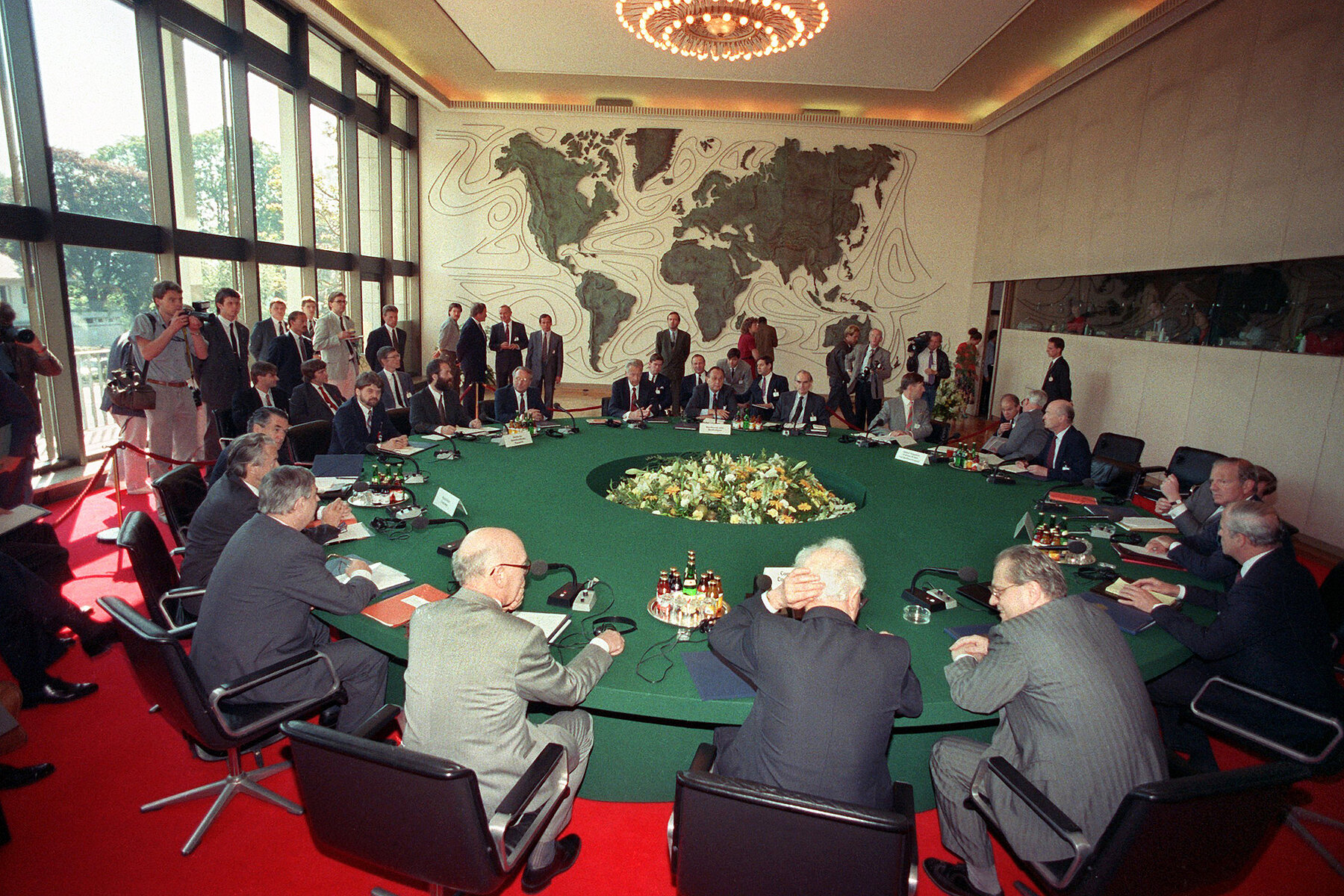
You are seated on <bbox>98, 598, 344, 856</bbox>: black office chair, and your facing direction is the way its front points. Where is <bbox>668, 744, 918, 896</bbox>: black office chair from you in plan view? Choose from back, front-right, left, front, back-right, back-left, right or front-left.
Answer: right

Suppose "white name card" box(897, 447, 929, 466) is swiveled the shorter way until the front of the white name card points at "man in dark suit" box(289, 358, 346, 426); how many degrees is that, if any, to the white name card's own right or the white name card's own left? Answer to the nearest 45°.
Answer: approximately 45° to the white name card's own right

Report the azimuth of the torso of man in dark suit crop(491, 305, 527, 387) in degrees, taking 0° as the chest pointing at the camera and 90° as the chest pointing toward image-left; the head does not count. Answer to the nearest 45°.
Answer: approximately 0°

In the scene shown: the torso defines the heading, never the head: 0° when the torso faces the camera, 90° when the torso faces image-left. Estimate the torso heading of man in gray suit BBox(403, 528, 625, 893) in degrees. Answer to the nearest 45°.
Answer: approximately 225°

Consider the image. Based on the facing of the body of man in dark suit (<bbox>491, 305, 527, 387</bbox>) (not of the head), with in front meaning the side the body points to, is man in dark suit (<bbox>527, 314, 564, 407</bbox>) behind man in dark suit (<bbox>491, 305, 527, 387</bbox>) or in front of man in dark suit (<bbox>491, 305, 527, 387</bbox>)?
in front

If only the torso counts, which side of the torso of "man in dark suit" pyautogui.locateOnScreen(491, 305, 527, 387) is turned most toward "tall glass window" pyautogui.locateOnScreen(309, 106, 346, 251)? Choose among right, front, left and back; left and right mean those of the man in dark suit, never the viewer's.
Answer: right

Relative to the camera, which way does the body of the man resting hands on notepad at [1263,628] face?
to the viewer's left

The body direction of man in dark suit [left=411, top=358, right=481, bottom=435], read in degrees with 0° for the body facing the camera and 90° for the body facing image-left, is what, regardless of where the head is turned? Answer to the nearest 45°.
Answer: approximately 315°

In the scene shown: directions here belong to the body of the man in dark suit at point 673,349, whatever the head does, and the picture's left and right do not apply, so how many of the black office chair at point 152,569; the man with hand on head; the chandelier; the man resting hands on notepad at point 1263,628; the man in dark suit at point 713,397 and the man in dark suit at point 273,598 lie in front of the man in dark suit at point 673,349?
6

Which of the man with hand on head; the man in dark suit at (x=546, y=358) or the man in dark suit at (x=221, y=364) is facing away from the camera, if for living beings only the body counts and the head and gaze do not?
the man with hand on head

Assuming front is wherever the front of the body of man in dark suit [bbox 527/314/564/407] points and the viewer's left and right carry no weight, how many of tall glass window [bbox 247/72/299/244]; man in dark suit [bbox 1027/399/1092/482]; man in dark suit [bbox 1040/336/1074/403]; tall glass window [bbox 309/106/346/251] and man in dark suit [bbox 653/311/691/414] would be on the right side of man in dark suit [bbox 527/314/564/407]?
2

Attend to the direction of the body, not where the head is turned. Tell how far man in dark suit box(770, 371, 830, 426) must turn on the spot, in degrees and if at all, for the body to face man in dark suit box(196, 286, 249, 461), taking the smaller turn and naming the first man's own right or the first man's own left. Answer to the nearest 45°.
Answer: approximately 90° to the first man's own right

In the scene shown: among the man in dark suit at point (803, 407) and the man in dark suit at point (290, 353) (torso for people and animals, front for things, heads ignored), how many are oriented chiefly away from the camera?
0

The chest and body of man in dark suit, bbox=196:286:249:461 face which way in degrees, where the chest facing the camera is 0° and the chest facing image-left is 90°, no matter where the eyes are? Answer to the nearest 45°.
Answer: approximately 315°

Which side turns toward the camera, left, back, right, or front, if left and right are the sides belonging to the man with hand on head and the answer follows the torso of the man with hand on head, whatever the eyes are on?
back

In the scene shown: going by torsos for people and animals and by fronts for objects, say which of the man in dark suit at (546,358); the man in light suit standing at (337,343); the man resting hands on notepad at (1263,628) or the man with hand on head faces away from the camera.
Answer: the man with hand on head
